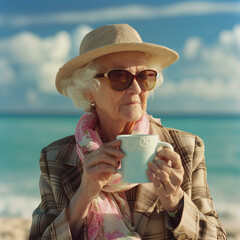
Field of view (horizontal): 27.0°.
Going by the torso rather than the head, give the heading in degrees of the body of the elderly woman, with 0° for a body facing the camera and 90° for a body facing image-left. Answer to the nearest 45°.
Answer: approximately 0°
